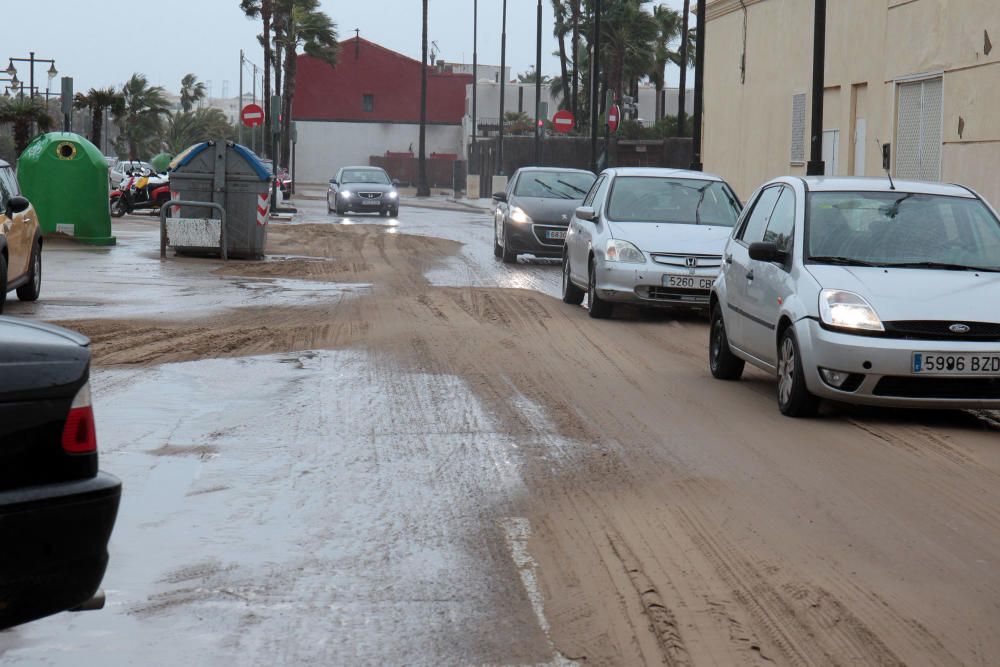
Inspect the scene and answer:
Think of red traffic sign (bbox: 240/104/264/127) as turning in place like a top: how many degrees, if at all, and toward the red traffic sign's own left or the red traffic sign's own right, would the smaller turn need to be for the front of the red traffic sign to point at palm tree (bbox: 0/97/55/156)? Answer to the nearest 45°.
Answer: approximately 135° to the red traffic sign's own right

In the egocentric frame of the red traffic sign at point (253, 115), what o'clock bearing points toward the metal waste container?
The metal waste container is roughly at 12 o'clock from the red traffic sign.

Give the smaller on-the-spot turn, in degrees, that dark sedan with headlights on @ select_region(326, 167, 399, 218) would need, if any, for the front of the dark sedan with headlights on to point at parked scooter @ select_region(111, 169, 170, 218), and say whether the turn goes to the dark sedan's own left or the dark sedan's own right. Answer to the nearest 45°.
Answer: approximately 45° to the dark sedan's own right

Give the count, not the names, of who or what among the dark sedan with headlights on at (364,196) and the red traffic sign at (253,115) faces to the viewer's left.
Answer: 0

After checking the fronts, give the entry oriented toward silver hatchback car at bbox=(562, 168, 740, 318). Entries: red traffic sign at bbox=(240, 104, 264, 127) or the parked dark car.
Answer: the red traffic sign

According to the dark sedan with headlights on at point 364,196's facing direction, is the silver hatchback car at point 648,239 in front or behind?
in front

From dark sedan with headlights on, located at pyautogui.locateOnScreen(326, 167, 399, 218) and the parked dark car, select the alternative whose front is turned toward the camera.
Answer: the dark sedan with headlights on

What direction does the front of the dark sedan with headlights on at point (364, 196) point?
toward the camera

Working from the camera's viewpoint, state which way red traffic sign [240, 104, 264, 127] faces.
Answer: facing the viewer

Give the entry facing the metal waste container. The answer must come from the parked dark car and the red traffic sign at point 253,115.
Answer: the red traffic sign

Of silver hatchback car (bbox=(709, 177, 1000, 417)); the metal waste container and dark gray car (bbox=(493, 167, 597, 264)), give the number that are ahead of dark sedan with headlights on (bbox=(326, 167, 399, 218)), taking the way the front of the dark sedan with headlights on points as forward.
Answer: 3

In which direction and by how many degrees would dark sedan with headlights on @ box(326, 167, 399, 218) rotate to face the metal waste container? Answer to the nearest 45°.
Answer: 0° — it already faces it
